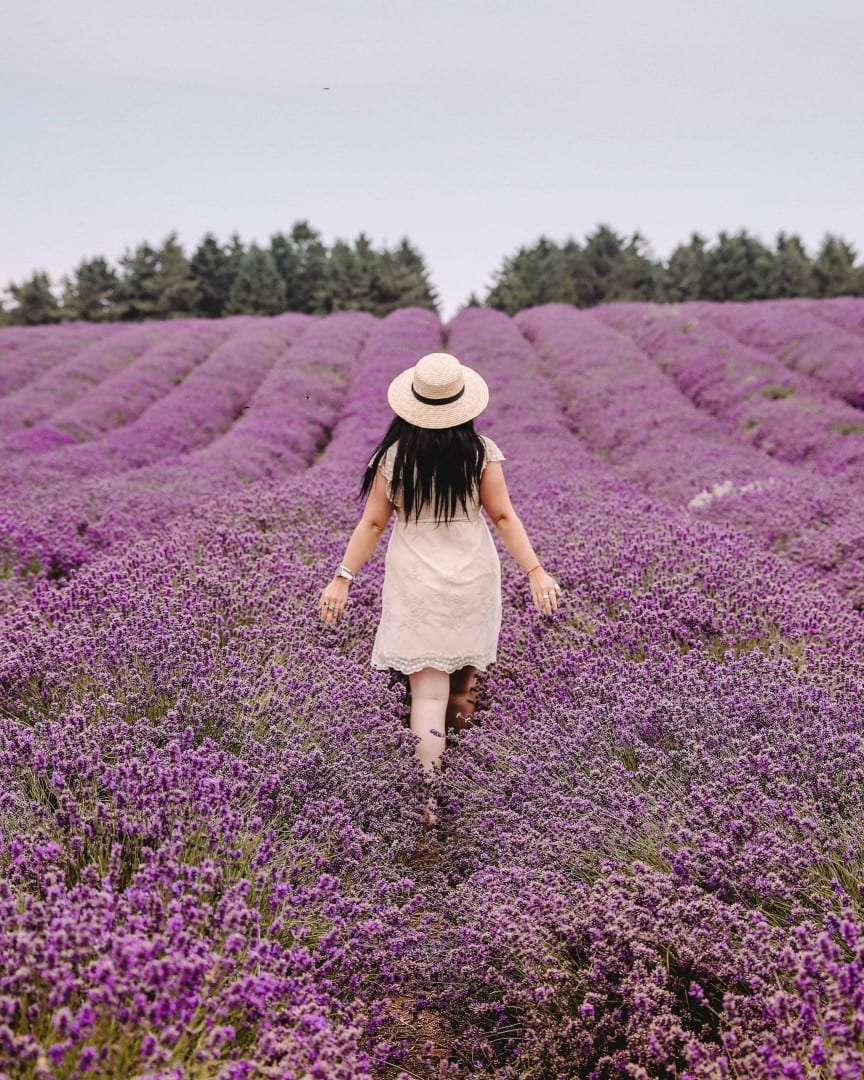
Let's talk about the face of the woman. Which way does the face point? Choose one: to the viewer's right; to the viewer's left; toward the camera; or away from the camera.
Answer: away from the camera

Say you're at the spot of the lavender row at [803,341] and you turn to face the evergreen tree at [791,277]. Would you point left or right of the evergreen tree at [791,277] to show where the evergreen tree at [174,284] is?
left

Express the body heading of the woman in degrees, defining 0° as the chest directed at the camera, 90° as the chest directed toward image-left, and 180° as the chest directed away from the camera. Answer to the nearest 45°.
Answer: approximately 180°
